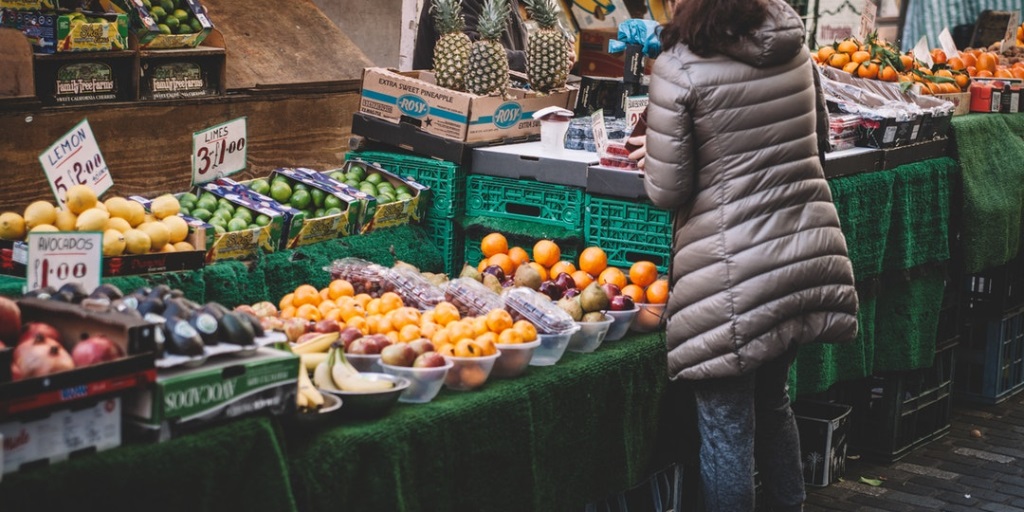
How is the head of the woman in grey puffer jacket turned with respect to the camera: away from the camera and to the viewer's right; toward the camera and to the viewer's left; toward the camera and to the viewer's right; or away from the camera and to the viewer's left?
away from the camera and to the viewer's left

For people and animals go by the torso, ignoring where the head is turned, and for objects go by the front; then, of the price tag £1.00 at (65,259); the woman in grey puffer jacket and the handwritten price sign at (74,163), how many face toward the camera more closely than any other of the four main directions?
2

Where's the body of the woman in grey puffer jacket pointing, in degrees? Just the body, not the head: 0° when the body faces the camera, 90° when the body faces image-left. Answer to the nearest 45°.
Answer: approximately 135°

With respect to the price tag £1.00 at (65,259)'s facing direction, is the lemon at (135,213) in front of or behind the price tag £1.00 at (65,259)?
behind

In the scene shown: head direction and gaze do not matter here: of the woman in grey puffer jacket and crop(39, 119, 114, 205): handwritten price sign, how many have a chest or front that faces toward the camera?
1

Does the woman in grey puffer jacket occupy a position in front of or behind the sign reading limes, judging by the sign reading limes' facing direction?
in front

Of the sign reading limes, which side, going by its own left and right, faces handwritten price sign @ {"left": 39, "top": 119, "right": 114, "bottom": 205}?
right

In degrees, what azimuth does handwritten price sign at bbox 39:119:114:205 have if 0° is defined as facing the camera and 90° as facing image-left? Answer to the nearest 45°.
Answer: approximately 0°
